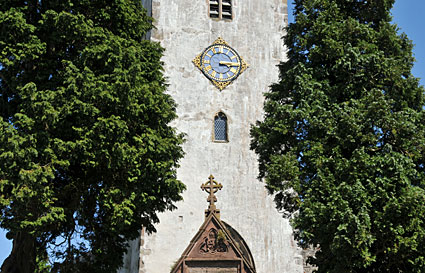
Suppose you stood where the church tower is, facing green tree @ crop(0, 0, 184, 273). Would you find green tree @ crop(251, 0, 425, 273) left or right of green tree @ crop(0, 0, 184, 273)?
left

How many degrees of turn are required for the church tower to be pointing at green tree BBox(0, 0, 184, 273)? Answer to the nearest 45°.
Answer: approximately 45° to its right

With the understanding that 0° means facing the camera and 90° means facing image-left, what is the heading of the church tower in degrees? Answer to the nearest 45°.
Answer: approximately 0°
